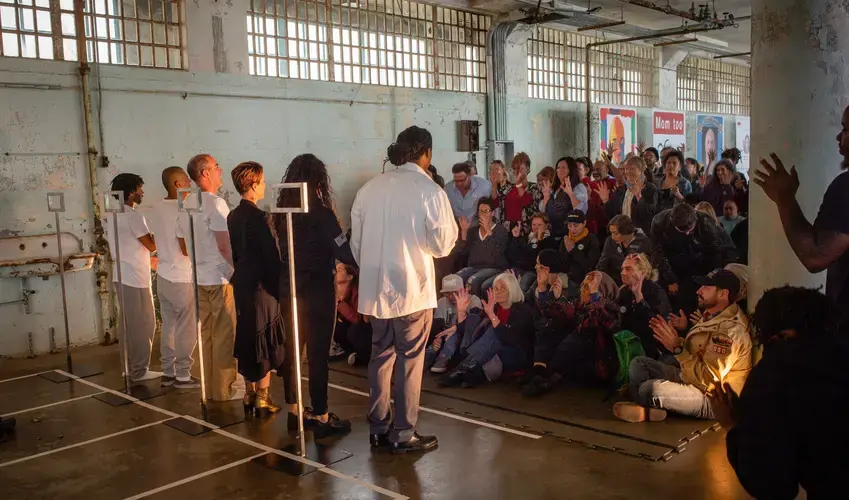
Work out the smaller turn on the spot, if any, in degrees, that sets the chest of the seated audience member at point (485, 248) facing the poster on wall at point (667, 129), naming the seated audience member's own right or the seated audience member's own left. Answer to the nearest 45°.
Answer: approximately 180°

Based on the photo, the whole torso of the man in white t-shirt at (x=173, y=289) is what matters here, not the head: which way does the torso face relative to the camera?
to the viewer's right

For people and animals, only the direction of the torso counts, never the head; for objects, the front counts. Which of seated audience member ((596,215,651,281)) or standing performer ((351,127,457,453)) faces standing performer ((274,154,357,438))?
the seated audience member

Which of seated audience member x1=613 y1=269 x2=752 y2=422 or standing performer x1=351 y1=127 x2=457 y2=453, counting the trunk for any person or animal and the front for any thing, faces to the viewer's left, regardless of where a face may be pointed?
the seated audience member

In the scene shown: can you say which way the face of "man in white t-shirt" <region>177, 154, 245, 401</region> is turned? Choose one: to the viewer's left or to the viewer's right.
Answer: to the viewer's right

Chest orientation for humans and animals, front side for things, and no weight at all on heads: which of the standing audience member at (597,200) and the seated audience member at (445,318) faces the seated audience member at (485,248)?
the standing audience member at (597,200)

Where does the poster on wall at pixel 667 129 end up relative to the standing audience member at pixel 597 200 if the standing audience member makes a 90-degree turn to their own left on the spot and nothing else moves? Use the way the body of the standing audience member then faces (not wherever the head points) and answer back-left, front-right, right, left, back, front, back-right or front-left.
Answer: back-left

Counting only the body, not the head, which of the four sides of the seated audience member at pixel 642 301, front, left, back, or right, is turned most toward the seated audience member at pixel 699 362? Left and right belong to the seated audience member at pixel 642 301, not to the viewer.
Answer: left

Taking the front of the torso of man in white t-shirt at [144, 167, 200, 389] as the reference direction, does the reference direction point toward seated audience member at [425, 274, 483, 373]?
yes

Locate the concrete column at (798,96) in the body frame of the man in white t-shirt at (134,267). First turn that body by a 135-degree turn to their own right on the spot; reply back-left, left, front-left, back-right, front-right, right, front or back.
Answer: left

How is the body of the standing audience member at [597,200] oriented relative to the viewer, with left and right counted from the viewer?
facing the viewer and to the left of the viewer

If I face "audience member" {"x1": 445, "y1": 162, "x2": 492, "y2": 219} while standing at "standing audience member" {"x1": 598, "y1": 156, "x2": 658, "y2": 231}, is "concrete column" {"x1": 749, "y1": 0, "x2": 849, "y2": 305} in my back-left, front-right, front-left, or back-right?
back-left

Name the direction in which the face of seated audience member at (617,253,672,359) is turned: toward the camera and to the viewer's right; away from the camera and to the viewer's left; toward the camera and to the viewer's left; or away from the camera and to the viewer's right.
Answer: toward the camera and to the viewer's left

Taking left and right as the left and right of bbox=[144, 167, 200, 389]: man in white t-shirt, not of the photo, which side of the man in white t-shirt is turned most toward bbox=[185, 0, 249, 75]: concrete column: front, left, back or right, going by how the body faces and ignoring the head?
left

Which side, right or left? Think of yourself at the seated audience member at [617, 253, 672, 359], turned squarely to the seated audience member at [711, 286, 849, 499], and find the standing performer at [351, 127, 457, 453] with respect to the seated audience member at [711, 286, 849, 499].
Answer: right

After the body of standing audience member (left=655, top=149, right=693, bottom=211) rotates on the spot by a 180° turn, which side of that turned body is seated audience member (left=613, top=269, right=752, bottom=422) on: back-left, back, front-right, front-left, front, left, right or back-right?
back-right

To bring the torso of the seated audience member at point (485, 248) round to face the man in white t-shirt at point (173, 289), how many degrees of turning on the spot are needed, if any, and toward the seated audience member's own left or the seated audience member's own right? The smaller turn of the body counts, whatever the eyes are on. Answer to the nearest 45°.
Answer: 0° — they already face them
